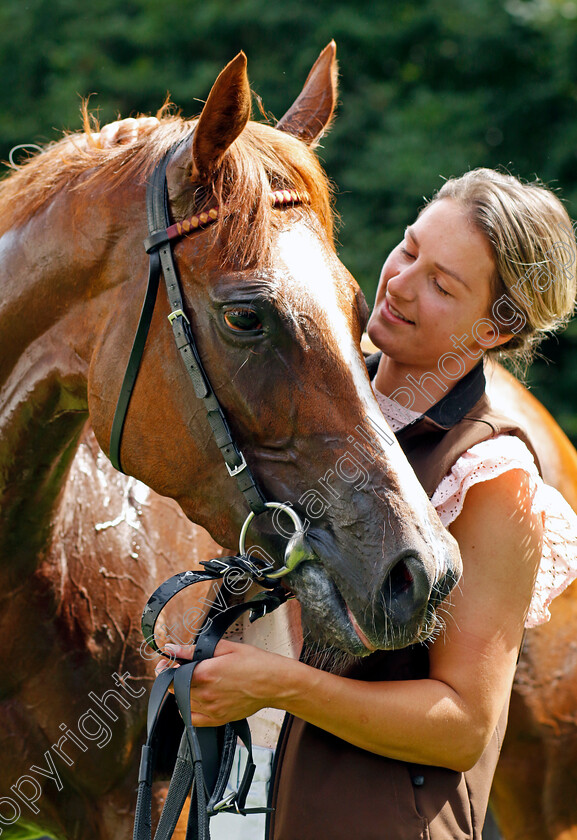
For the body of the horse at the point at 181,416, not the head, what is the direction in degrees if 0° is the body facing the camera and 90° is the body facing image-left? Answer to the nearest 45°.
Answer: approximately 315°

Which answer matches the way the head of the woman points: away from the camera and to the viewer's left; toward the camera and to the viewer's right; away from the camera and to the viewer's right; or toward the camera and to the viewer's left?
toward the camera and to the viewer's left

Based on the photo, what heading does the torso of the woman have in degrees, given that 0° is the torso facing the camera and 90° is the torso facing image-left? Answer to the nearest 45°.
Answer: approximately 45°
